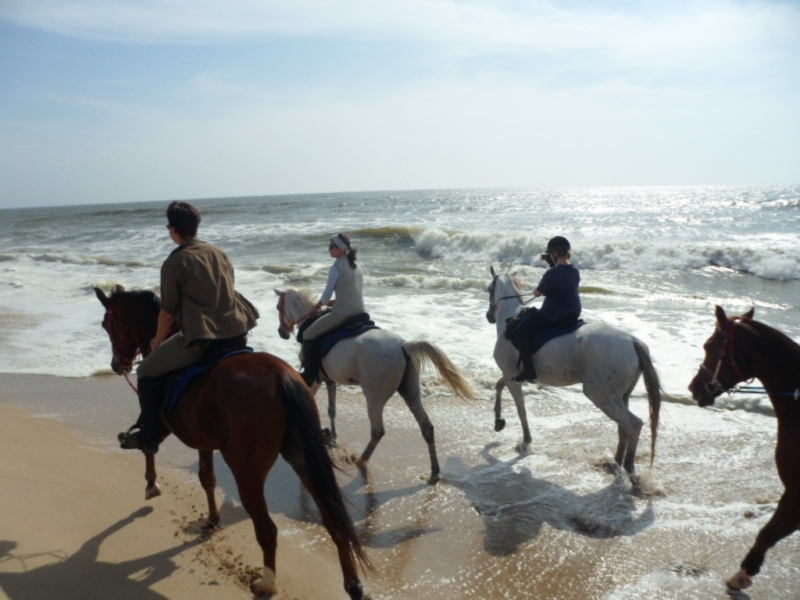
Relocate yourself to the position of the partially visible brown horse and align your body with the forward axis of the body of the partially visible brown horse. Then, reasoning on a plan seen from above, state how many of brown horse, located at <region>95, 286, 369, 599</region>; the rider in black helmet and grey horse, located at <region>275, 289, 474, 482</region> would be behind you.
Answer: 0

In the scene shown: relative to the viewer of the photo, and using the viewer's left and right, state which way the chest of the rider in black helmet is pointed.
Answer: facing to the left of the viewer

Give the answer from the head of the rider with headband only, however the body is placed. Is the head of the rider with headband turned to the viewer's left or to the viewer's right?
to the viewer's left

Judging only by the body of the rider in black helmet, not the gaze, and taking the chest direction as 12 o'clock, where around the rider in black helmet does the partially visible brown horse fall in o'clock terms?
The partially visible brown horse is roughly at 8 o'clock from the rider in black helmet.

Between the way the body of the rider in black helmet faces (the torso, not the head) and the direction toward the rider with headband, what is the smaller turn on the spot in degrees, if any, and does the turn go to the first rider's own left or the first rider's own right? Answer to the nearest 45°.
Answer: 0° — they already face them

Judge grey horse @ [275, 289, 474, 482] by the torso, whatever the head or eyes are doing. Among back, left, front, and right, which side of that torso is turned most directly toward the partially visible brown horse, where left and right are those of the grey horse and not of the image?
back

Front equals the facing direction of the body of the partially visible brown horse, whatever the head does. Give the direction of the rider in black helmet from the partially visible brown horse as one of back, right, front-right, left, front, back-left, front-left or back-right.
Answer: front-right

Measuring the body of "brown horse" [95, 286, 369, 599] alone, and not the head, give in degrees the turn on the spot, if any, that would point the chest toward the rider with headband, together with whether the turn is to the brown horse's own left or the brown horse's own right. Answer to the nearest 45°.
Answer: approximately 45° to the brown horse's own right

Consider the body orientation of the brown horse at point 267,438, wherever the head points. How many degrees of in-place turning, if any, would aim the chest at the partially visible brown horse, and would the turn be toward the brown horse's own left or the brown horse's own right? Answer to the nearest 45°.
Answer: approximately 135° to the brown horse's own right

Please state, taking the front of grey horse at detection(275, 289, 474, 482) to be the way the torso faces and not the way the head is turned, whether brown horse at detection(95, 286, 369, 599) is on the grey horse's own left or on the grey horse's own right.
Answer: on the grey horse's own left

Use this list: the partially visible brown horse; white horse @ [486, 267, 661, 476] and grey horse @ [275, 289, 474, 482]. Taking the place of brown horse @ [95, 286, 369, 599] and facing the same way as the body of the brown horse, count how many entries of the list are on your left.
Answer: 0

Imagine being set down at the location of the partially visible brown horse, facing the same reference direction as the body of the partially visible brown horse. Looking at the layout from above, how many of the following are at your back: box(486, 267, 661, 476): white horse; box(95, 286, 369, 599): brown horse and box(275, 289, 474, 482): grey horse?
0

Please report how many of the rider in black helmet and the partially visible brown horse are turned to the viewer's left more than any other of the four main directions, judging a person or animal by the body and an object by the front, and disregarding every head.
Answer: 2

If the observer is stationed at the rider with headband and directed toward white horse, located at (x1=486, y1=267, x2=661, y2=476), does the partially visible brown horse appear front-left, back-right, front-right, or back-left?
front-right

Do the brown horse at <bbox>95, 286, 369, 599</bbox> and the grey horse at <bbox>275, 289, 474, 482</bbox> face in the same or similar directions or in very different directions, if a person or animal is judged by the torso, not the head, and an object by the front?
same or similar directions

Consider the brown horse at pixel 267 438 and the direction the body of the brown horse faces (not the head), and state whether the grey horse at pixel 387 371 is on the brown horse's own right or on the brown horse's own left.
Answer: on the brown horse's own right

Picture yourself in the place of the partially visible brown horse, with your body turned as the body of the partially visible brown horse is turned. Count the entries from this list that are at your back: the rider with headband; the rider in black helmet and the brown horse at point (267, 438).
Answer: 0

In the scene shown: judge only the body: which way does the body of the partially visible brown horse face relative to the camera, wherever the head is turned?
to the viewer's left

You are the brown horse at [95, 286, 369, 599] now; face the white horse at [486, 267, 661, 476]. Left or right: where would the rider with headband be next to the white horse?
left

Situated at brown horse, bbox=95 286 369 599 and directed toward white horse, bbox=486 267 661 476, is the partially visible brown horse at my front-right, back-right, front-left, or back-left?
front-right
